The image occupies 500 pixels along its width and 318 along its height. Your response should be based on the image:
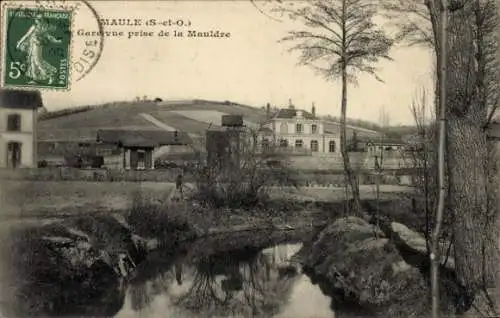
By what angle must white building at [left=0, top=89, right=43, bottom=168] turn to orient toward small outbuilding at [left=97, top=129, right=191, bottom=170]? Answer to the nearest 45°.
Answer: approximately 90° to its left

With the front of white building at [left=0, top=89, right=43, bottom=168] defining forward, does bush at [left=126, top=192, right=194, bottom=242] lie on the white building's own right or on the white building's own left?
on the white building's own left

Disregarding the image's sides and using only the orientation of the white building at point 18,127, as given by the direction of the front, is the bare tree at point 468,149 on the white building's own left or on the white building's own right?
on the white building's own left
